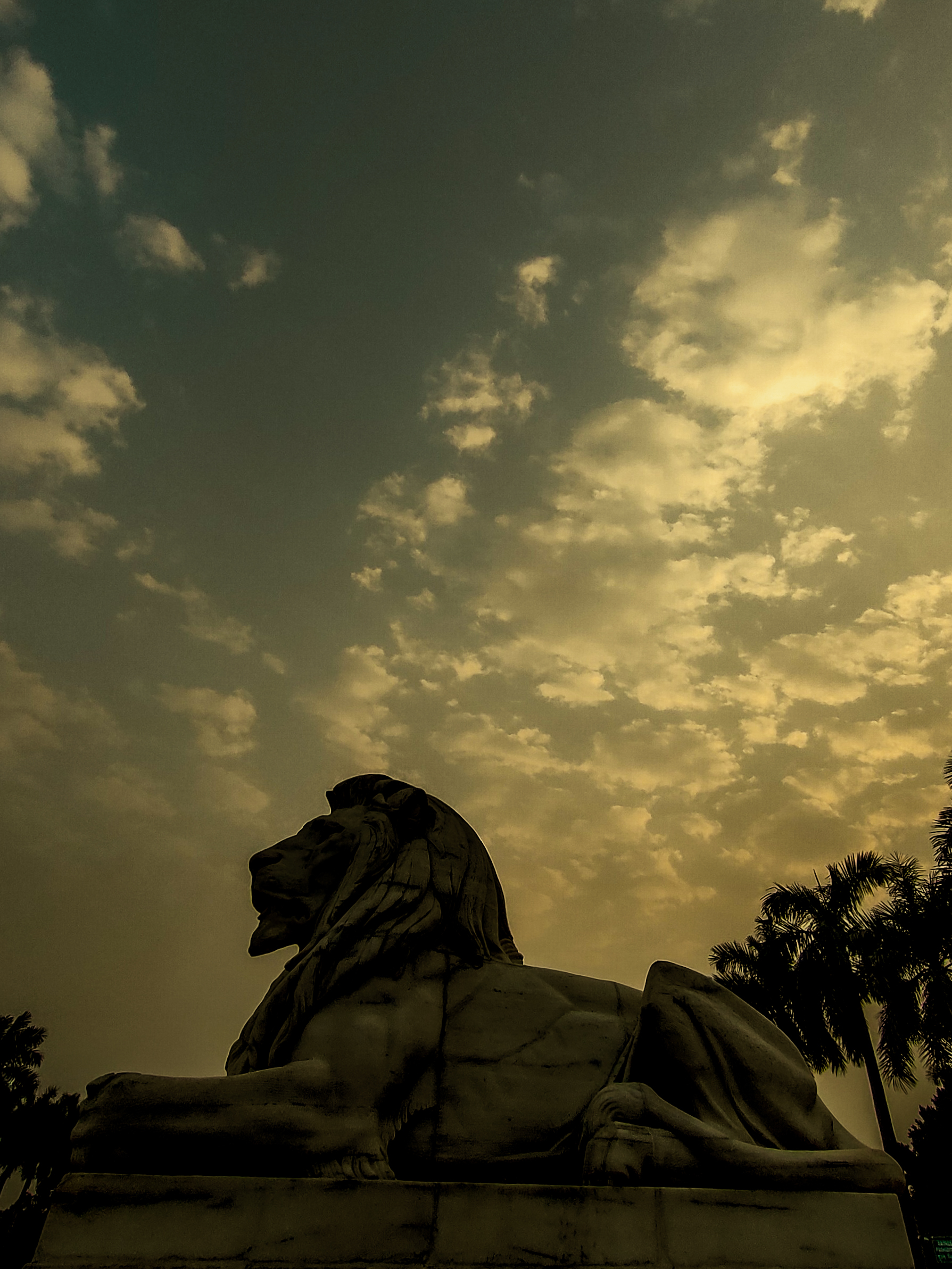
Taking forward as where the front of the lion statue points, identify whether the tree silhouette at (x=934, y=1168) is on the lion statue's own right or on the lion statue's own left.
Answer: on the lion statue's own right

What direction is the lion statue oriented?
to the viewer's left

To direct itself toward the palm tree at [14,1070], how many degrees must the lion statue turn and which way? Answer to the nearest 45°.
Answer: approximately 45° to its right

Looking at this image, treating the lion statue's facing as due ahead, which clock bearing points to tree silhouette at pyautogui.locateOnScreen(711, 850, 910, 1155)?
The tree silhouette is roughly at 4 o'clock from the lion statue.

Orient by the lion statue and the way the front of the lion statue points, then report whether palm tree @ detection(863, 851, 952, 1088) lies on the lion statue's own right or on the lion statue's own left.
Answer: on the lion statue's own right
